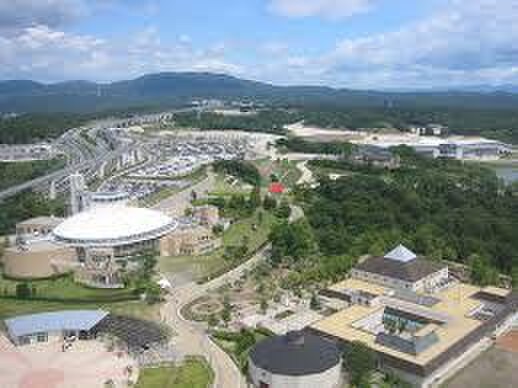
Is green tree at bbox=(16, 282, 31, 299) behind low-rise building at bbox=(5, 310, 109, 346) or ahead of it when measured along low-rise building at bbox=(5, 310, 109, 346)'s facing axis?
behind

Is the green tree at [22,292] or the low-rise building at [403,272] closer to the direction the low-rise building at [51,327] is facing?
the low-rise building

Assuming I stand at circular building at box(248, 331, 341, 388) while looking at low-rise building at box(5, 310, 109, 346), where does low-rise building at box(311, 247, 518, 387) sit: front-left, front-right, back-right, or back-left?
back-right

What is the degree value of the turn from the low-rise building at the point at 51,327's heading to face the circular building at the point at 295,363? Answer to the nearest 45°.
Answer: approximately 45° to its left

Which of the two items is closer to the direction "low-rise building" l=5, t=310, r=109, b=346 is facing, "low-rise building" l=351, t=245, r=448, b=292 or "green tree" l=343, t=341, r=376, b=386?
the green tree

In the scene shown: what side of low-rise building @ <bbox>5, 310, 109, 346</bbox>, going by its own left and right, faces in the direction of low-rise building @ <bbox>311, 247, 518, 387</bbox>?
left

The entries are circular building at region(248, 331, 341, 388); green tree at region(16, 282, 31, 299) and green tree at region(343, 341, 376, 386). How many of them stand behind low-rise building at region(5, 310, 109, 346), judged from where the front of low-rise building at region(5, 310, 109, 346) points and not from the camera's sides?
1

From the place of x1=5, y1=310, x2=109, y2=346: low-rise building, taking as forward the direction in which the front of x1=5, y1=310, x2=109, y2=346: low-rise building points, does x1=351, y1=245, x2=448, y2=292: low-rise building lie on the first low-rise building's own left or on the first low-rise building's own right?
on the first low-rise building's own left

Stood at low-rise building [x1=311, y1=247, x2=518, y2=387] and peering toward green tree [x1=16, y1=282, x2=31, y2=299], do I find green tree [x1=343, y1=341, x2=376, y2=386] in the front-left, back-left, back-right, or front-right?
front-left

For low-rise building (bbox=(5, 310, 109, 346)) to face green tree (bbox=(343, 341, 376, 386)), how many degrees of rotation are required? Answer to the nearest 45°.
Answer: approximately 45° to its left

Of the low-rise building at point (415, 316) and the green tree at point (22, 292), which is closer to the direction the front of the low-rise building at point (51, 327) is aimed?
the low-rise building

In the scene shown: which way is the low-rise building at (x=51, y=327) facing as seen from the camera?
toward the camera

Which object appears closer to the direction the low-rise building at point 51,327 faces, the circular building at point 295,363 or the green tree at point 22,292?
the circular building
